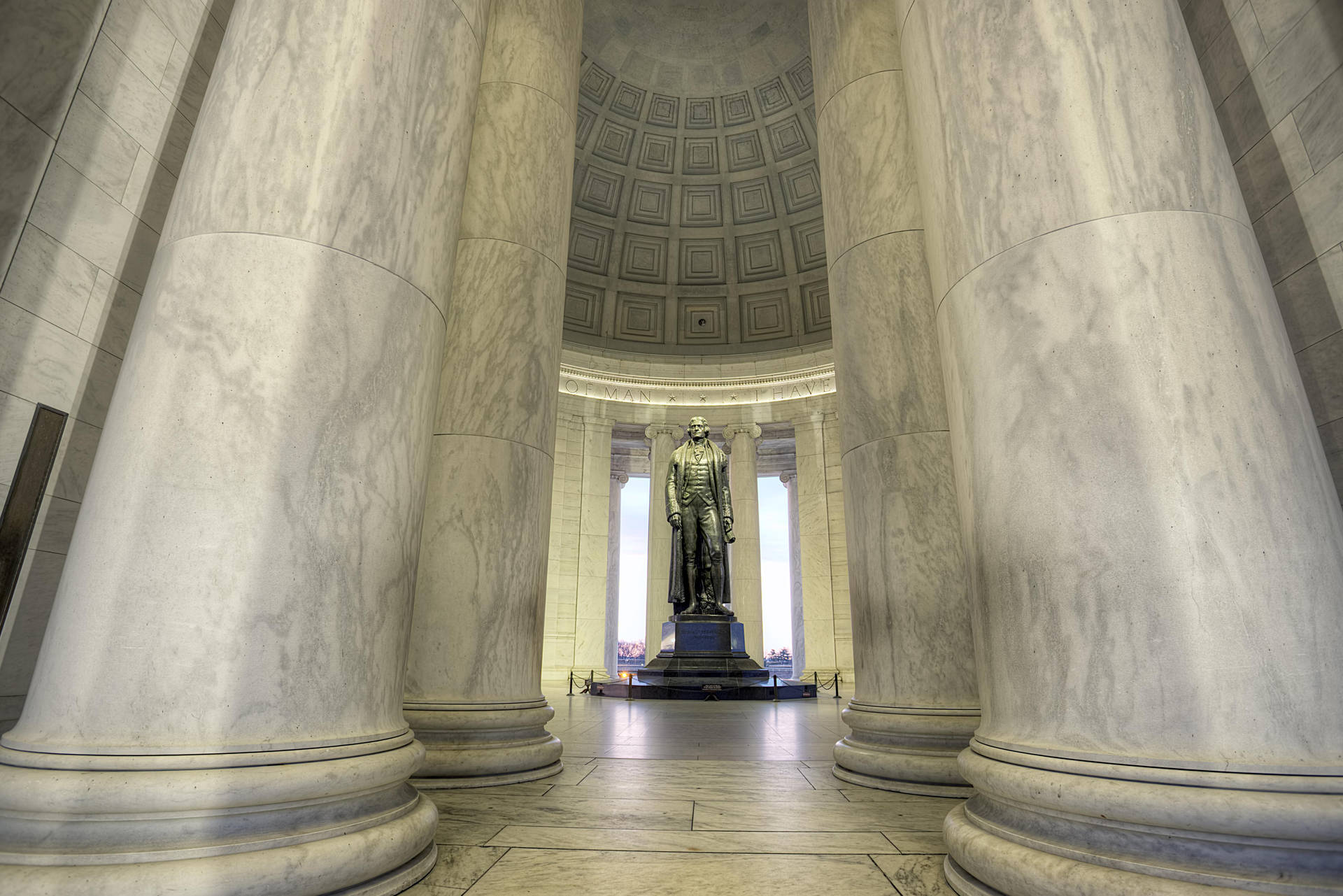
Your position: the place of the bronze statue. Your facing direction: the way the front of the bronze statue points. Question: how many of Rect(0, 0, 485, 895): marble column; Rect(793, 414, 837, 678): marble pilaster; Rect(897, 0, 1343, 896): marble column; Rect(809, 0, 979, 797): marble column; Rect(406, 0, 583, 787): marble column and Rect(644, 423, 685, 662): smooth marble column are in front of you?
4

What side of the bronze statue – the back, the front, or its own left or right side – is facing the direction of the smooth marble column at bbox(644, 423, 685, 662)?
back

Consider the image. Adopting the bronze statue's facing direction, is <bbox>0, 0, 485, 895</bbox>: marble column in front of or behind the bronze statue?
in front

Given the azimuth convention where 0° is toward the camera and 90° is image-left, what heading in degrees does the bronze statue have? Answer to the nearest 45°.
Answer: approximately 0°

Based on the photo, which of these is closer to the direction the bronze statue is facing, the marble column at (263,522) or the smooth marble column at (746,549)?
the marble column

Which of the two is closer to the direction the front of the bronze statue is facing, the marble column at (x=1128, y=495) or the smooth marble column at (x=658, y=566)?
the marble column

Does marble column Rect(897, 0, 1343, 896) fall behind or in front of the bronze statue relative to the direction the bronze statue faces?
in front

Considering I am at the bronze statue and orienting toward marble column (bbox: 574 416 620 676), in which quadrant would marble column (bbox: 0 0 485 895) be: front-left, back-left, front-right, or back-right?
back-left

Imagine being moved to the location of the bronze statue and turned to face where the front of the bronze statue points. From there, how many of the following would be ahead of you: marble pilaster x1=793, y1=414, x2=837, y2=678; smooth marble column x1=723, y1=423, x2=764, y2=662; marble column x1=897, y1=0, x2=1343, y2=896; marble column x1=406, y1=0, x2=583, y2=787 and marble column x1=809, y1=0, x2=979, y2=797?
3

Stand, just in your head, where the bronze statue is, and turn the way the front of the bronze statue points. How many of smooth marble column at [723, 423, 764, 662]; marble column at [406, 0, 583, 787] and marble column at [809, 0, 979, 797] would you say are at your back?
1

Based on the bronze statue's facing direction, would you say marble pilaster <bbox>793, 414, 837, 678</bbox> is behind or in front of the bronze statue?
behind

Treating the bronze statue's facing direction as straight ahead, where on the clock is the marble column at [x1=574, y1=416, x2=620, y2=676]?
The marble column is roughly at 5 o'clock from the bronze statue.

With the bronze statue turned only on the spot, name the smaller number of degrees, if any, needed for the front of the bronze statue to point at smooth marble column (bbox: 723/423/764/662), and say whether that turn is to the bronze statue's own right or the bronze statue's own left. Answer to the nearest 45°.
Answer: approximately 180°
